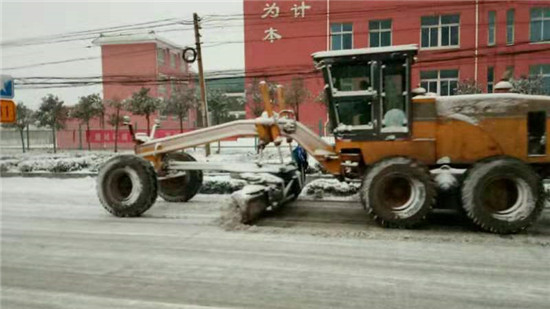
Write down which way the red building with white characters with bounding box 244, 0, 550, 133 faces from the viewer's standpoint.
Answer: facing the viewer

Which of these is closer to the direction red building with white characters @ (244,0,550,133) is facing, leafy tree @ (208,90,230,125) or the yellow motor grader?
the yellow motor grader

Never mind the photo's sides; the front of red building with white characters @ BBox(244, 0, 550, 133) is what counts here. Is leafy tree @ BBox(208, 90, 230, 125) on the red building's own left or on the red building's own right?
on the red building's own right

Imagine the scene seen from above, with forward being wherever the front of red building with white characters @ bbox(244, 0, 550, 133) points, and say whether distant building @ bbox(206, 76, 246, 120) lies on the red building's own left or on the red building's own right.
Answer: on the red building's own right

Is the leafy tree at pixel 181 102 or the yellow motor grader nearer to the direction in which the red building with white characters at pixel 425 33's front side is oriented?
the yellow motor grader

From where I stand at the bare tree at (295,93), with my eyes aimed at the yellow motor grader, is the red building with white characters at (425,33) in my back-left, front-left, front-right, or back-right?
back-left

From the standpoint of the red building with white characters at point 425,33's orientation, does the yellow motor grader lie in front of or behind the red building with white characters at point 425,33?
in front

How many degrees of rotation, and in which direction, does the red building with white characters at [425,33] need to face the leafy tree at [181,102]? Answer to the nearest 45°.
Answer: approximately 90° to its right

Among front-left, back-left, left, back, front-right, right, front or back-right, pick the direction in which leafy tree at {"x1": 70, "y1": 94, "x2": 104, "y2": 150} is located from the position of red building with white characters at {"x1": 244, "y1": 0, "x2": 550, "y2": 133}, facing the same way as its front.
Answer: right

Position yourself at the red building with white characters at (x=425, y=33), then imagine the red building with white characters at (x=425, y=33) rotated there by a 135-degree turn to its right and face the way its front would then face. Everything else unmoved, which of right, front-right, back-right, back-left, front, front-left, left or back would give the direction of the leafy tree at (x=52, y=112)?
front-left

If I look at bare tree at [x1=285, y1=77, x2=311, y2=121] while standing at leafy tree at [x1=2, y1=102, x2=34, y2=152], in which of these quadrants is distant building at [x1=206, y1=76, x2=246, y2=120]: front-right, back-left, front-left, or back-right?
front-left

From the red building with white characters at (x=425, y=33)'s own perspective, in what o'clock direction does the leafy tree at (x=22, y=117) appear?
The leafy tree is roughly at 3 o'clock from the red building with white characters.

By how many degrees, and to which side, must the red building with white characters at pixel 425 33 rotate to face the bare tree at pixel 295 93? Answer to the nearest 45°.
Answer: approximately 45° to its right

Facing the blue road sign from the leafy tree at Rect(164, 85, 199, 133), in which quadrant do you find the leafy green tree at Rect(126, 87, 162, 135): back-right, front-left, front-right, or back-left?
front-right
